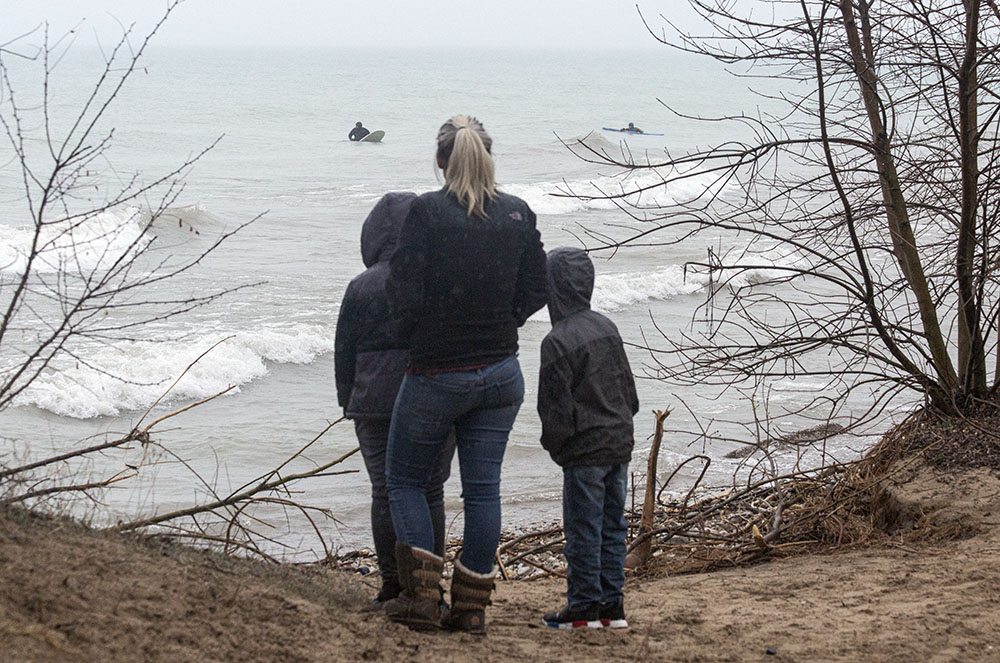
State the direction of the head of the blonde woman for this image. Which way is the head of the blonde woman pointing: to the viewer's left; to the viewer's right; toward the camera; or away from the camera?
away from the camera

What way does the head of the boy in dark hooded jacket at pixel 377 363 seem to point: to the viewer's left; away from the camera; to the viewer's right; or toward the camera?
away from the camera

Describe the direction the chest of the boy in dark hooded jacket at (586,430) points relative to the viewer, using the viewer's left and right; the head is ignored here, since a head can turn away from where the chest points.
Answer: facing away from the viewer and to the left of the viewer
